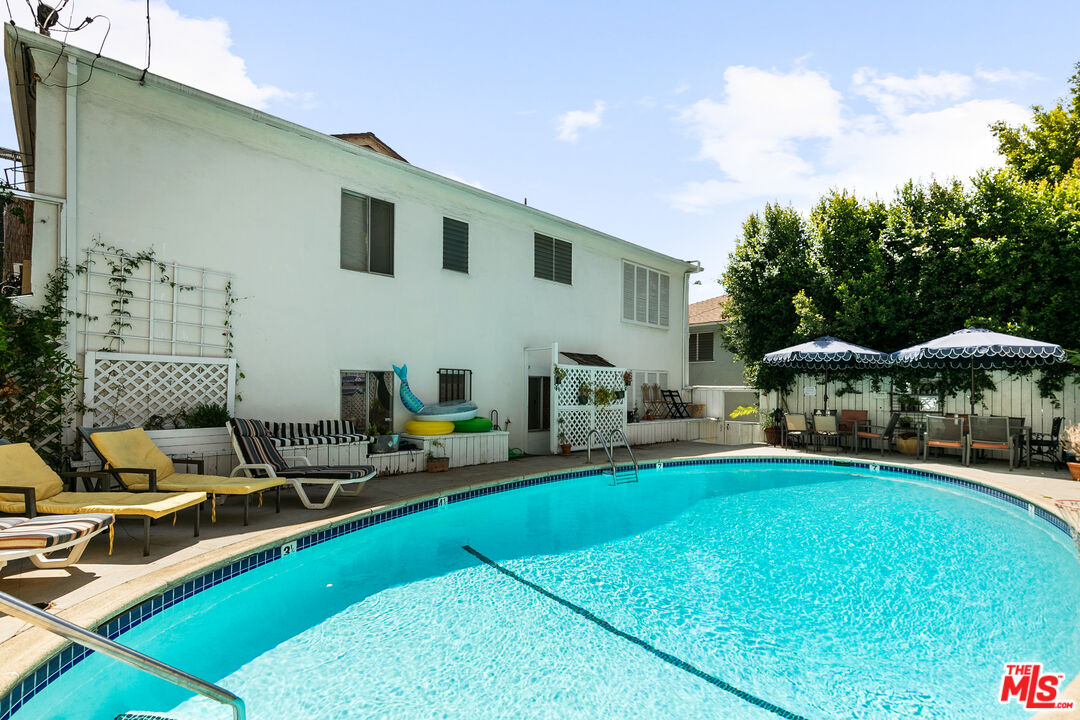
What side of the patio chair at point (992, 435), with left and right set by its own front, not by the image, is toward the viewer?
back

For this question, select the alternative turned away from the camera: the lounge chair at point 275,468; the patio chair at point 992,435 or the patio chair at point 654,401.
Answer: the patio chair at point 992,435

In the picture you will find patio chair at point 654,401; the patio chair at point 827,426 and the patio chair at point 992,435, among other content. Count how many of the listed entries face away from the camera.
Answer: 2

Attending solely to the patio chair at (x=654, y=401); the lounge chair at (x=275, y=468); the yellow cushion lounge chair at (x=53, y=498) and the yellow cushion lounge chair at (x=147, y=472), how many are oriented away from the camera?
0

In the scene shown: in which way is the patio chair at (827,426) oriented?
away from the camera

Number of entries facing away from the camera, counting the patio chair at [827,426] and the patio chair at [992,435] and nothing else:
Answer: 2

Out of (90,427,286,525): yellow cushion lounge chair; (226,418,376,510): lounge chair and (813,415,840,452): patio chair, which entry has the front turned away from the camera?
the patio chair

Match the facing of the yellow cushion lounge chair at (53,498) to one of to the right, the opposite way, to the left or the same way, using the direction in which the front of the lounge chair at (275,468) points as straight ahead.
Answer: the same way

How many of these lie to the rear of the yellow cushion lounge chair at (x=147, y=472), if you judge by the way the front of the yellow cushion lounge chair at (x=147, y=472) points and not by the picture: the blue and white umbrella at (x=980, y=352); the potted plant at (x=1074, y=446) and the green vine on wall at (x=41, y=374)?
1

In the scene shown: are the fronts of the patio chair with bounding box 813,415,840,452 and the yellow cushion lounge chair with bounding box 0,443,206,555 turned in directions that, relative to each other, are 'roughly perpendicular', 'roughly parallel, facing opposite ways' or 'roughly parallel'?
roughly perpendicular

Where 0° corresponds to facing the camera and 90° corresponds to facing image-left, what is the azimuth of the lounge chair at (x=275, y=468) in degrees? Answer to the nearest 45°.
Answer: approximately 315°

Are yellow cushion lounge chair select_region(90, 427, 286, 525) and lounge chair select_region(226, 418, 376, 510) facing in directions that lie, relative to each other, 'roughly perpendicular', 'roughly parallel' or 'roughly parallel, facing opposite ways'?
roughly parallel

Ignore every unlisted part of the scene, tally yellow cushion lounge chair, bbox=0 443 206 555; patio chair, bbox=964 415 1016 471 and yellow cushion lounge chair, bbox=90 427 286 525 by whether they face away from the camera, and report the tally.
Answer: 1
